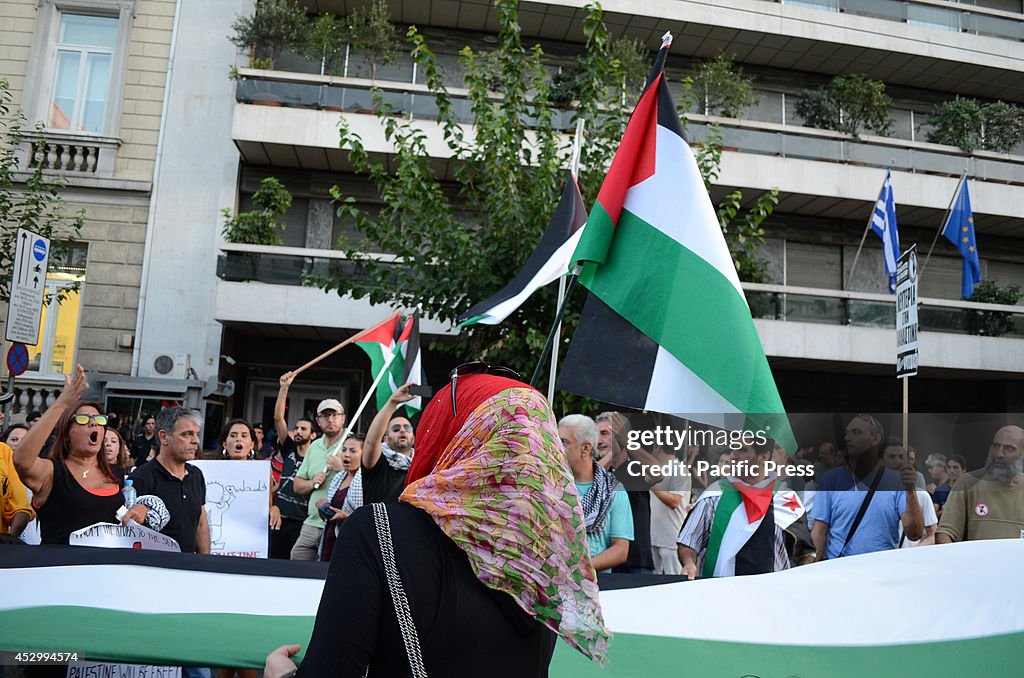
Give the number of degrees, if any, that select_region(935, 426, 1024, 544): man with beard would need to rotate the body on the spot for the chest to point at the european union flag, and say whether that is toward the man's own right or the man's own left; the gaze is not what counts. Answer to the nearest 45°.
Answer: approximately 180°

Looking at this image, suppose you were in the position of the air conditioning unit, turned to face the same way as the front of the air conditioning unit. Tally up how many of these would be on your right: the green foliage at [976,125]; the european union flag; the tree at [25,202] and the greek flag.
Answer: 1

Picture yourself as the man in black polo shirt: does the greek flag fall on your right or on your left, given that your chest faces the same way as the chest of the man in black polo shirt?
on your left

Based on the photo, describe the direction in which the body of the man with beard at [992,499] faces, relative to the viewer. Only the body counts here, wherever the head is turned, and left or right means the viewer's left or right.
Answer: facing the viewer

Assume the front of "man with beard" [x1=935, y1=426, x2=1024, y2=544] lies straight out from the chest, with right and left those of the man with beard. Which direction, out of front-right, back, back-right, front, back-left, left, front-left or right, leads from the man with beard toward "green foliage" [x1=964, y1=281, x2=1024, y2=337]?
back

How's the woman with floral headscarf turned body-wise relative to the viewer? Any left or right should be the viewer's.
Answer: facing away from the viewer and to the left of the viewer

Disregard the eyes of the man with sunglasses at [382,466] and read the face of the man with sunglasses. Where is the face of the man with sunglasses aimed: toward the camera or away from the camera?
toward the camera

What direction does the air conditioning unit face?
toward the camera

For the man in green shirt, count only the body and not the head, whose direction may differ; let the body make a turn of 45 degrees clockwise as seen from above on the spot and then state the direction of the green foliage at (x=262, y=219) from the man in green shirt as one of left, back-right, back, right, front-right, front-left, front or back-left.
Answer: back

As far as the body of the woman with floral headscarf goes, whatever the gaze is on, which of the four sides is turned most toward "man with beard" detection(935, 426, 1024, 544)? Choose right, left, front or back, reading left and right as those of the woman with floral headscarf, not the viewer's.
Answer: right

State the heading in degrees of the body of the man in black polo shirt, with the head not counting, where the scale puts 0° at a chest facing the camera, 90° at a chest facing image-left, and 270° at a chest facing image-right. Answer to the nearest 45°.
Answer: approximately 315°

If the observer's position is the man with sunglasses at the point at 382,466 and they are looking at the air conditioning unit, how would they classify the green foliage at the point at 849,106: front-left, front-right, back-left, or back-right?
front-right

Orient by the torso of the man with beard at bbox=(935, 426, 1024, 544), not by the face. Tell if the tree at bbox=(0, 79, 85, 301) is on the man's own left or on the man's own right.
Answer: on the man's own right

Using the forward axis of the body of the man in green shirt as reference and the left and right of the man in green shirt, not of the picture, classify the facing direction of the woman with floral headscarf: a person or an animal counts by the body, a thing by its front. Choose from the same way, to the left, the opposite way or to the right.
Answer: the opposite way

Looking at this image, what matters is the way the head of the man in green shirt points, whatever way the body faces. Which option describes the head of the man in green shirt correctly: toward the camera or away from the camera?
toward the camera

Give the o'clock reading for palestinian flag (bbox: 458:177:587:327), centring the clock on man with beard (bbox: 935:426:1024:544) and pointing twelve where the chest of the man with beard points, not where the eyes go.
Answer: The palestinian flag is roughly at 3 o'clock from the man with beard.

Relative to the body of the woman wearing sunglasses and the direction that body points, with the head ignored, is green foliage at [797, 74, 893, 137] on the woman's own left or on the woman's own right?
on the woman's own left

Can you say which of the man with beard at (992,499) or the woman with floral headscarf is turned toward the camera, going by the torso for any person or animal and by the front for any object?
the man with beard
